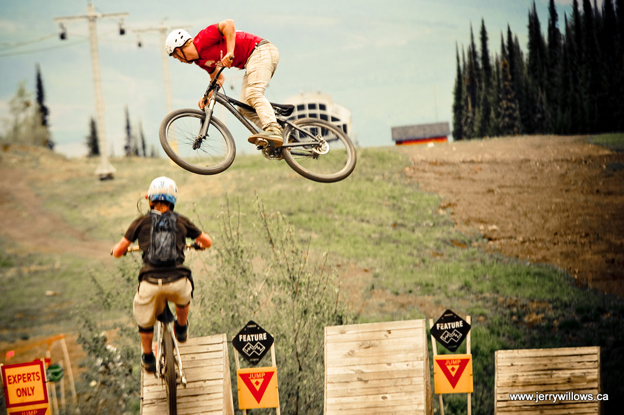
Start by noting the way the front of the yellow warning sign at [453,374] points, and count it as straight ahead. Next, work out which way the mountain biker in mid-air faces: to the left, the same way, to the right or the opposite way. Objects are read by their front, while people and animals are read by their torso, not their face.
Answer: to the right

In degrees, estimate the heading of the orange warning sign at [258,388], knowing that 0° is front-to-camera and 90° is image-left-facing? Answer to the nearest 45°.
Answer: approximately 0°

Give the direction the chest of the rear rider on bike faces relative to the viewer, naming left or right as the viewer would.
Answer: facing away from the viewer

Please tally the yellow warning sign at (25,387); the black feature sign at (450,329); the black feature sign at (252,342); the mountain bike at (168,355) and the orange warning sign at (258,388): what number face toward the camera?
4

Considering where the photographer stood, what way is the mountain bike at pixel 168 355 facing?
facing away from the viewer

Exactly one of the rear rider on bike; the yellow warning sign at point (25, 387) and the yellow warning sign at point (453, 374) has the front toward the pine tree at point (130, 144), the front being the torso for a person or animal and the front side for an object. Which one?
the rear rider on bike

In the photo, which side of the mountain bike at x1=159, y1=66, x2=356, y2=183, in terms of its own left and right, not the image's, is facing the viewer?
left

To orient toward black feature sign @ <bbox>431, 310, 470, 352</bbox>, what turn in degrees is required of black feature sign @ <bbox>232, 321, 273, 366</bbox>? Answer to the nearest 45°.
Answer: approximately 90° to its left

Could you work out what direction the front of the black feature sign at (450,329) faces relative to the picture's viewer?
facing the viewer

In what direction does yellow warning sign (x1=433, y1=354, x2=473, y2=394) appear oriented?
toward the camera

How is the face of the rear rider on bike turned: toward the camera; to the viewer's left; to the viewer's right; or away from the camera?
away from the camera

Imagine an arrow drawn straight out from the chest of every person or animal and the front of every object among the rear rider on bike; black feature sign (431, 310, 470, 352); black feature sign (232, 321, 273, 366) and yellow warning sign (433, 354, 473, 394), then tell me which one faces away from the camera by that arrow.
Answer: the rear rider on bike

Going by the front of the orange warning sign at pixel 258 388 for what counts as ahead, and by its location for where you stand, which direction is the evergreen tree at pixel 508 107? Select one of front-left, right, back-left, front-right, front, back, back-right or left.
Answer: back-left

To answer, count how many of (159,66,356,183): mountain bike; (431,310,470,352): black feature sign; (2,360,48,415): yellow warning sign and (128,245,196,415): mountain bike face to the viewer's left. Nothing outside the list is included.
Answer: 1

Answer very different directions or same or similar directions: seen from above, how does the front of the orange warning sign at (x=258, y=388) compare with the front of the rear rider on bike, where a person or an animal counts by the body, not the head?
very different directions

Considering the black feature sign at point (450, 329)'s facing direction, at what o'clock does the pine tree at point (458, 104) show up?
The pine tree is roughly at 6 o'clock from the black feature sign.
